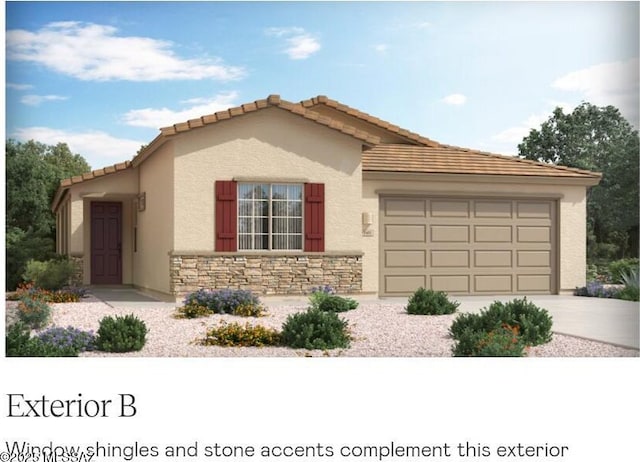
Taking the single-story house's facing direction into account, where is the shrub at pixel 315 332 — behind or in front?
in front

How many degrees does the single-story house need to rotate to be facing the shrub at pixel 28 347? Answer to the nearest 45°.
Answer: approximately 45° to its right

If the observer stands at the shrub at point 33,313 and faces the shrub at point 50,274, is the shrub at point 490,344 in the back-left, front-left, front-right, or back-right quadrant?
back-right

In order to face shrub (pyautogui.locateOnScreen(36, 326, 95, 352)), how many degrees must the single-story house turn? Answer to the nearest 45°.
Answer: approximately 45° to its right

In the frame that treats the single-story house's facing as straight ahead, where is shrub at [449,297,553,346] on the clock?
The shrub is roughly at 11 o'clock from the single-story house.

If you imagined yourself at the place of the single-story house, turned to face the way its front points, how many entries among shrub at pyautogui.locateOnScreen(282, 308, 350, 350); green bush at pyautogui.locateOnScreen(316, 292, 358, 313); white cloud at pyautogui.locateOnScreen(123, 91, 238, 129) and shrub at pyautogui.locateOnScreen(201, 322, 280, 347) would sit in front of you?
3

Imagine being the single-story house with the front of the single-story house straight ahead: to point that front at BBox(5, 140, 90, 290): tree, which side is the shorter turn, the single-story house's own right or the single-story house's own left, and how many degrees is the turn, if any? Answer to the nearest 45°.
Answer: approximately 135° to the single-story house's own right

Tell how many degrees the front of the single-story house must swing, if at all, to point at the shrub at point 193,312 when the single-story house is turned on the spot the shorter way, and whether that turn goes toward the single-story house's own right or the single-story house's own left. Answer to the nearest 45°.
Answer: approximately 45° to the single-story house's own right

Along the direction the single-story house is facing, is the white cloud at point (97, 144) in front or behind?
behind

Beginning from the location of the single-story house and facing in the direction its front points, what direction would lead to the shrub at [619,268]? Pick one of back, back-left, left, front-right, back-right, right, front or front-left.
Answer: back-left

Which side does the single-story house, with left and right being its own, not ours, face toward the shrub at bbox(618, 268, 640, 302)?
left

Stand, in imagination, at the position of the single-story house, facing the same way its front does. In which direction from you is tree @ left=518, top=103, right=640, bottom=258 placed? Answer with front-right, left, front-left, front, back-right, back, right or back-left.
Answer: back-left
